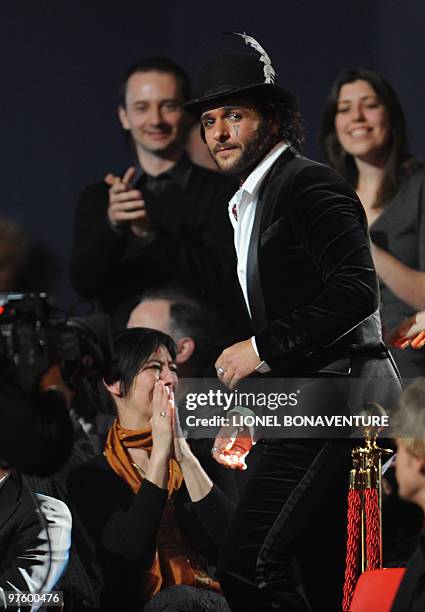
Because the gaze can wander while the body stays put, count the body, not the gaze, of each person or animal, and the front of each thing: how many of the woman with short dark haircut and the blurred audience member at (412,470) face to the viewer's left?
1

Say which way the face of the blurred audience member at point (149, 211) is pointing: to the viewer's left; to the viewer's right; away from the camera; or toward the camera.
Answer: toward the camera

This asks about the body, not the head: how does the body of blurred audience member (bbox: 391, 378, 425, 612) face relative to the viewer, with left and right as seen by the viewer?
facing to the left of the viewer

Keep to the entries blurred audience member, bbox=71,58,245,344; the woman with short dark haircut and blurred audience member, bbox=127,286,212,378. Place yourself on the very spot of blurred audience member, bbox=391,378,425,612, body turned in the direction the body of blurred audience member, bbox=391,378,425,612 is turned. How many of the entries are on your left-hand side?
0

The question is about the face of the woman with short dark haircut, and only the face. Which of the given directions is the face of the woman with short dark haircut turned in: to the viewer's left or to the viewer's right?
to the viewer's right

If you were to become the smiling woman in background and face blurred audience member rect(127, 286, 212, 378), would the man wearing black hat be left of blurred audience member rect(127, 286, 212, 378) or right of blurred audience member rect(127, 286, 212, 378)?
left

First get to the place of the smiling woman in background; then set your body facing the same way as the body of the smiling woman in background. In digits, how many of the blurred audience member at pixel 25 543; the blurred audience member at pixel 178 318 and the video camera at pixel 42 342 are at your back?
0

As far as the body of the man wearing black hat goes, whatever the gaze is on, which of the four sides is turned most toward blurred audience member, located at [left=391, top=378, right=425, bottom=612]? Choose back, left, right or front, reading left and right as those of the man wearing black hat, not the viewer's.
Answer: left

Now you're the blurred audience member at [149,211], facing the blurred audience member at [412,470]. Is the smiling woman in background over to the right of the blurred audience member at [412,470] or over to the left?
left

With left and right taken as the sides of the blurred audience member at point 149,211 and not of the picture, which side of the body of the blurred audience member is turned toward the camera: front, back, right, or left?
front

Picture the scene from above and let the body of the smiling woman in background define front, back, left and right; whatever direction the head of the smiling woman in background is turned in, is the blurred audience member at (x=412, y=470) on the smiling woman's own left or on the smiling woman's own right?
on the smiling woman's own left

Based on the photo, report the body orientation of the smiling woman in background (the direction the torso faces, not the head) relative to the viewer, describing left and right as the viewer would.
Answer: facing the viewer and to the left of the viewer

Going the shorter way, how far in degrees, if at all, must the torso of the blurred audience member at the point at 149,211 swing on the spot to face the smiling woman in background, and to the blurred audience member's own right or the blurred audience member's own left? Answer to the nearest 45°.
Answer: approximately 90° to the blurred audience member's own left
